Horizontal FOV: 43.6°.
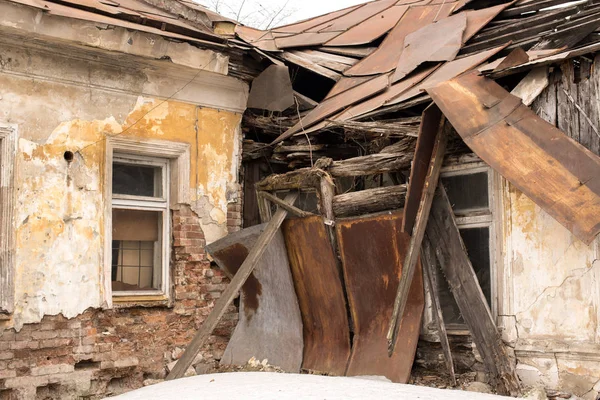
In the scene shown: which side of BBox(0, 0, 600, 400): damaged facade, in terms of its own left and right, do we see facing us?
front
